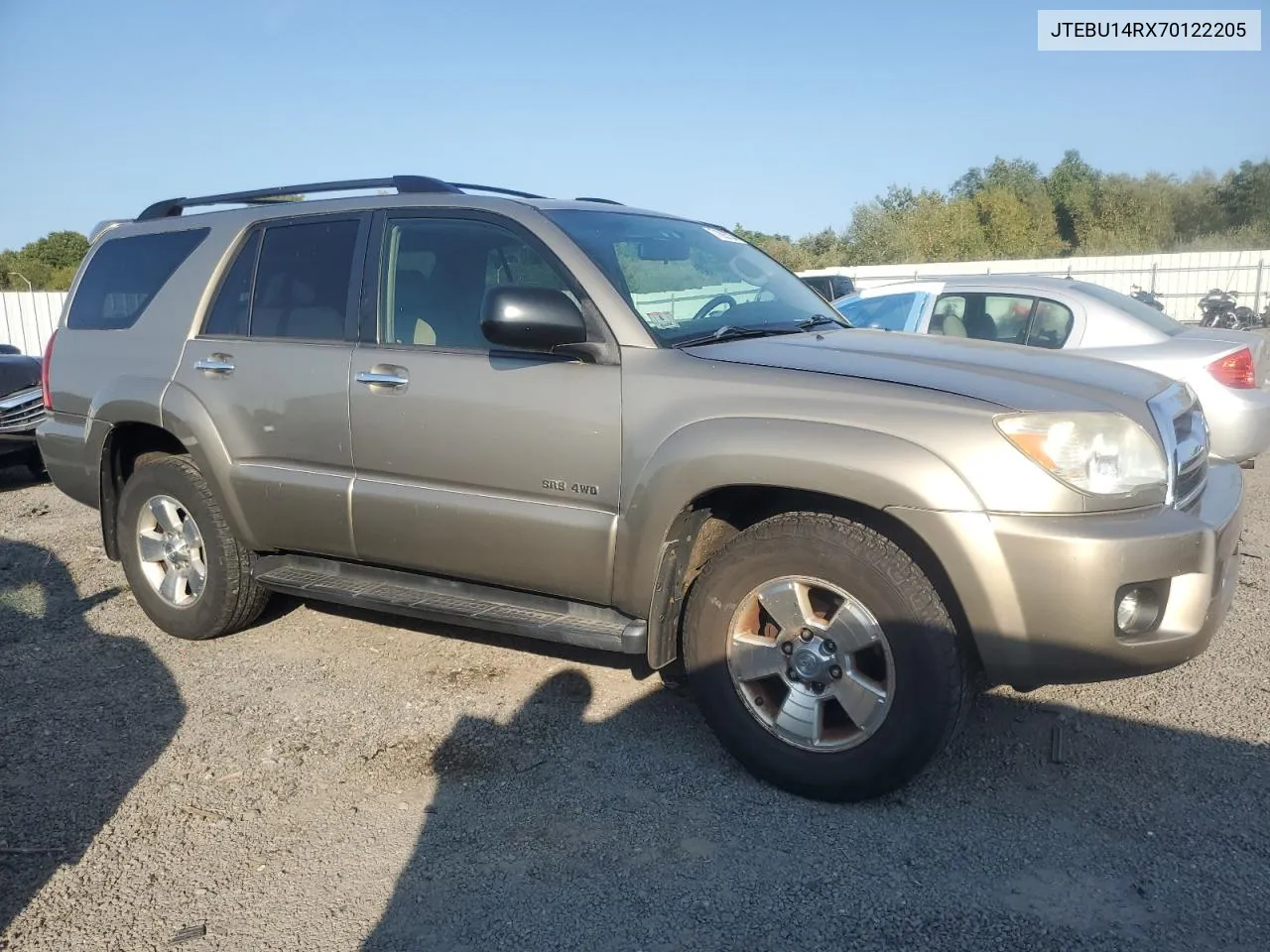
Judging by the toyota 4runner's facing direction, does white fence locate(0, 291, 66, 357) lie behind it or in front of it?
behind

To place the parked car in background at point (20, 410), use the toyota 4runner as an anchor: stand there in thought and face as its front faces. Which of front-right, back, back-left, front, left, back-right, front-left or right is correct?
back

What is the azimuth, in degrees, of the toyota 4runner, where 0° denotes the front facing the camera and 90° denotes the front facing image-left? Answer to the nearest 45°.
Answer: approximately 315°
